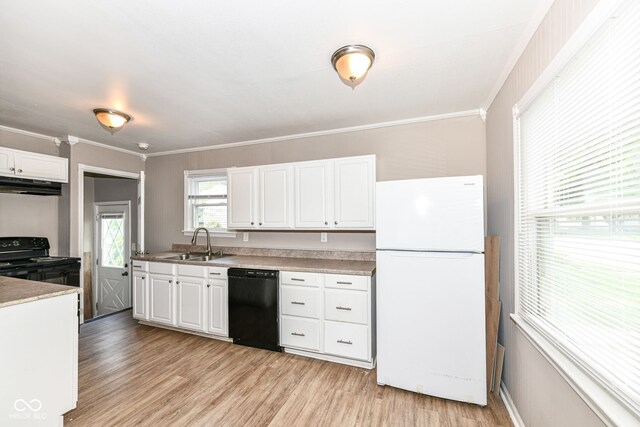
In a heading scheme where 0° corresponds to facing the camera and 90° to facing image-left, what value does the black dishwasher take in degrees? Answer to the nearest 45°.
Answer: approximately 45°

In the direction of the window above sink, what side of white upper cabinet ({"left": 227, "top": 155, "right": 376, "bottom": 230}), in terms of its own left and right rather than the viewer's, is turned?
right

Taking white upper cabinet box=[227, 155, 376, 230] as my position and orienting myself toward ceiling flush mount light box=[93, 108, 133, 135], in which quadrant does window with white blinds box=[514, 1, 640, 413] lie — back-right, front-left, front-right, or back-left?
back-left

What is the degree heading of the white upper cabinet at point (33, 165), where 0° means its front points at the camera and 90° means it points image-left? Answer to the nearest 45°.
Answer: approximately 315°

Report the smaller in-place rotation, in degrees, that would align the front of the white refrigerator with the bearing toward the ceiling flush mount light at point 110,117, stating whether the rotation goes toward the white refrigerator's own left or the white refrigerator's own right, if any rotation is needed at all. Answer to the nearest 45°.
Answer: approximately 90° to the white refrigerator's own right

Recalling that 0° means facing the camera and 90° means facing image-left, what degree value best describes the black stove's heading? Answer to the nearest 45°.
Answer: approximately 315°

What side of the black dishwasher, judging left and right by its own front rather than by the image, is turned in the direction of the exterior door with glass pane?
right
